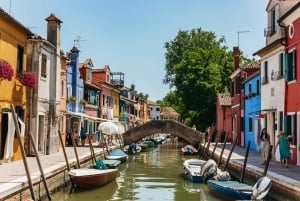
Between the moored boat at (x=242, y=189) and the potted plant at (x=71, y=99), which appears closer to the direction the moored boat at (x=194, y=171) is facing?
the potted plant

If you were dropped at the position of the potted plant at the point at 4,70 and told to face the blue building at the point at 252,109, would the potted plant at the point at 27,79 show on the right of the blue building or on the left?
left

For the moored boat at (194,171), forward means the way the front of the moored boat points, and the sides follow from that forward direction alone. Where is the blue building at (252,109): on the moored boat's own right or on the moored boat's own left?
on the moored boat's own right

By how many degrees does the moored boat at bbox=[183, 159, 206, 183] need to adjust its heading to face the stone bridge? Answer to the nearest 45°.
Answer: approximately 45° to its right

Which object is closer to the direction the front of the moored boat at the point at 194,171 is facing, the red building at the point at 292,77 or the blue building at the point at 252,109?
the blue building

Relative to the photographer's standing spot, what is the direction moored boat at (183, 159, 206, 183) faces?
facing away from the viewer and to the left of the viewer

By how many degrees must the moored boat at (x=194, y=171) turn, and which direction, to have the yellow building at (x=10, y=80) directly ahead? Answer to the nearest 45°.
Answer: approximately 90° to its left

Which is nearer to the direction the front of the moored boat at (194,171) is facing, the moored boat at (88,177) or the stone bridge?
the stone bridge

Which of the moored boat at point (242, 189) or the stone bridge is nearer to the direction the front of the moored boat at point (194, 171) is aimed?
the stone bridge

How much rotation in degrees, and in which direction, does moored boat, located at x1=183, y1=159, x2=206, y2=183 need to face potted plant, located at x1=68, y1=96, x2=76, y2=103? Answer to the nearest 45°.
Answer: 0° — it already faces it

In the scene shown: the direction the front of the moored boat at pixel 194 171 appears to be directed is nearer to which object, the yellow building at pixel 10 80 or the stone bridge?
the stone bridge

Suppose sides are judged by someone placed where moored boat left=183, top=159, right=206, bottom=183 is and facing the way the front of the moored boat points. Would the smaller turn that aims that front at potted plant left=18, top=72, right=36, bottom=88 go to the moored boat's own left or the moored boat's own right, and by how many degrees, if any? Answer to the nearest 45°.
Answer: approximately 45° to the moored boat's own left

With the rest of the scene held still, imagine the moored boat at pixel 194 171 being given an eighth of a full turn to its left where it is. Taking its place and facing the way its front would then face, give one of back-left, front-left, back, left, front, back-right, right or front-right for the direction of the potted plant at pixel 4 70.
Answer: front-left
